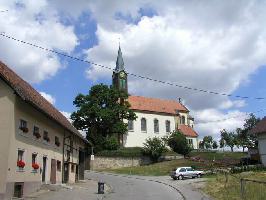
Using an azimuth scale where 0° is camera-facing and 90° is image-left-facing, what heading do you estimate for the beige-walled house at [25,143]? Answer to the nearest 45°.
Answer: approximately 315°

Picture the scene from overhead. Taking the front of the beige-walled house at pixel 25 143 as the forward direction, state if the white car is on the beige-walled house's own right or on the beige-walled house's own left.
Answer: on the beige-walled house's own left
